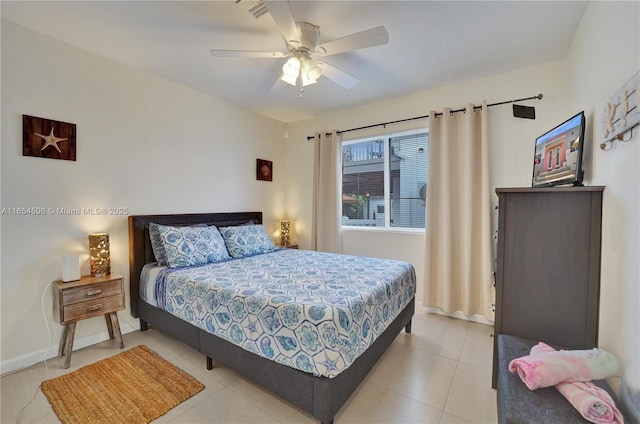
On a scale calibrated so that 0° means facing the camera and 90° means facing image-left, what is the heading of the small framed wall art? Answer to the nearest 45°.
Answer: approximately 315°

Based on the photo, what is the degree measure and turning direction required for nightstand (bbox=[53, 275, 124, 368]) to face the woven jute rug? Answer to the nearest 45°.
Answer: approximately 45° to its right

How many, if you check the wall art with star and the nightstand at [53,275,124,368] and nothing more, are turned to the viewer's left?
0

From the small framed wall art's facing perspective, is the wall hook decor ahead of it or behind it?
ahead

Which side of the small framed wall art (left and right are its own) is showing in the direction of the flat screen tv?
front

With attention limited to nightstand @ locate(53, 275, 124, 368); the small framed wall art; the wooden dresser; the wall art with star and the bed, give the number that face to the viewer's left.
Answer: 1

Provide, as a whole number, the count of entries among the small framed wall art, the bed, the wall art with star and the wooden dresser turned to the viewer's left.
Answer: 1

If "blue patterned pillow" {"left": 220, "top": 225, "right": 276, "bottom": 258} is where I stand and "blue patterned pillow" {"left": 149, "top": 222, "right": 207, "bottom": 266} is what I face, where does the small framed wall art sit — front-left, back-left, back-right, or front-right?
back-right

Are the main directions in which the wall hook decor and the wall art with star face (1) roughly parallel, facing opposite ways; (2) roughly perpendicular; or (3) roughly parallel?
roughly parallel, facing opposite ways

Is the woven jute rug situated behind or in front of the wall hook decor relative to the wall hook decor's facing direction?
in front

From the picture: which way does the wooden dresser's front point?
to the viewer's left

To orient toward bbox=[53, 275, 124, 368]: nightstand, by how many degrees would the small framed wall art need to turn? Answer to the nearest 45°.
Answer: approximately 90° to its right

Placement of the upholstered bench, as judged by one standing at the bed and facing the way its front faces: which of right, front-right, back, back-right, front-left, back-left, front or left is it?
front

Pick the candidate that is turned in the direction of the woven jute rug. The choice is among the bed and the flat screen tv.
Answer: the flat screen tv

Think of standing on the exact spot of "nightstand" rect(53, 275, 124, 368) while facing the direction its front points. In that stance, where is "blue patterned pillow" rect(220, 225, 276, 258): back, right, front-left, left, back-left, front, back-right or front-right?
front-left

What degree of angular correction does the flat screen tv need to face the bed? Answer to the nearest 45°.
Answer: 0° — it already faces it
